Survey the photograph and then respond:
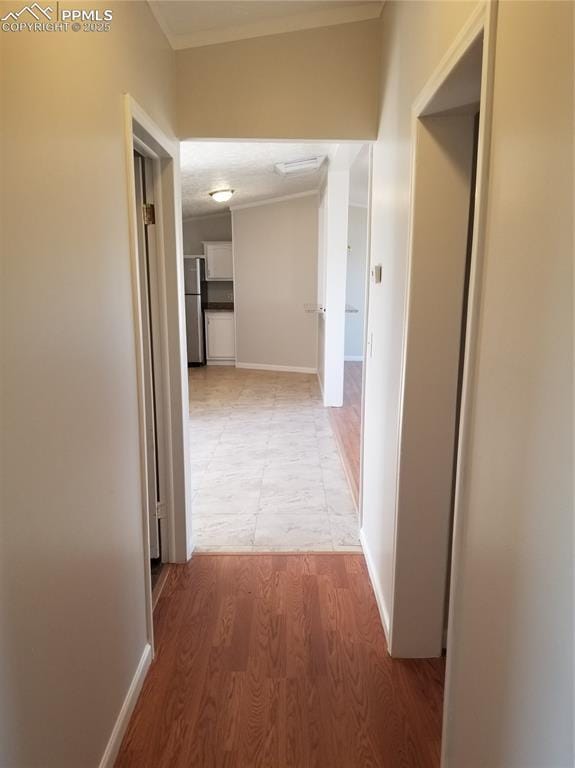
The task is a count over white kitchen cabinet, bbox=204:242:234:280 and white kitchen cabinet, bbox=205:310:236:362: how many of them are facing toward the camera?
2

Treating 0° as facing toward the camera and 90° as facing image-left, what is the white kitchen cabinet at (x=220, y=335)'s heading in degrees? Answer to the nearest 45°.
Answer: approximately 0°

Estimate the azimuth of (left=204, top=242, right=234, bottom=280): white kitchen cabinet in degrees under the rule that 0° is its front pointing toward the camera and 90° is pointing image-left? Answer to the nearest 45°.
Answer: approximately 0°

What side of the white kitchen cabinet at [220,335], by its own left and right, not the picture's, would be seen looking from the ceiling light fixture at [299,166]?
front

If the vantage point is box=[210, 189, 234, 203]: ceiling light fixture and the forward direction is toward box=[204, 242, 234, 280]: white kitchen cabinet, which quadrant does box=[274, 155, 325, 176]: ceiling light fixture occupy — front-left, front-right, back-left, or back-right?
back-right

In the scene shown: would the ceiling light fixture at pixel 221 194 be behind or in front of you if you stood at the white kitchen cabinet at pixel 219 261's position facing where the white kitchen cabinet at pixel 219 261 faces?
in front
